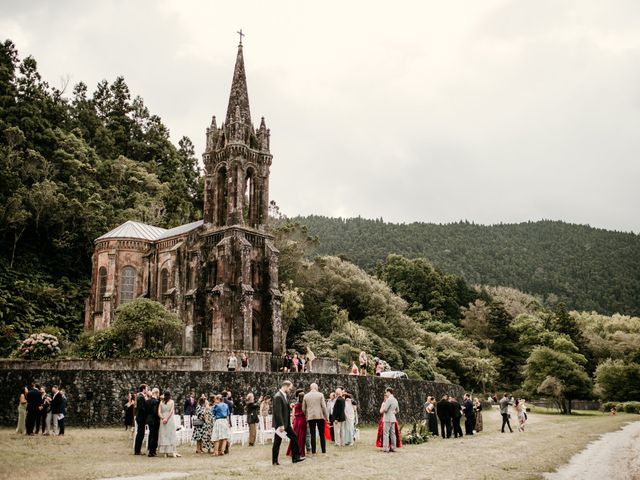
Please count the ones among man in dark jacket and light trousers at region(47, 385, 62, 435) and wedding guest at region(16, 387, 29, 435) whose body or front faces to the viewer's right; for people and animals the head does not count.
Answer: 1

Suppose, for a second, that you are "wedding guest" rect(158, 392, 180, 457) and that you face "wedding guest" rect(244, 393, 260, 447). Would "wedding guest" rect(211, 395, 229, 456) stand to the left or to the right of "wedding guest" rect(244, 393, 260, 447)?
right

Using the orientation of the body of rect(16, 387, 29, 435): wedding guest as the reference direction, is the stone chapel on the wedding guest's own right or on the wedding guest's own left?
on the wedding guest's own left

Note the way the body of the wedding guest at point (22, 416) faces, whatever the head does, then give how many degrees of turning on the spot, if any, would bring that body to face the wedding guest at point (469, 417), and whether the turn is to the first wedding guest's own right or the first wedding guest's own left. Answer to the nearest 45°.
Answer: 0° — they already face them

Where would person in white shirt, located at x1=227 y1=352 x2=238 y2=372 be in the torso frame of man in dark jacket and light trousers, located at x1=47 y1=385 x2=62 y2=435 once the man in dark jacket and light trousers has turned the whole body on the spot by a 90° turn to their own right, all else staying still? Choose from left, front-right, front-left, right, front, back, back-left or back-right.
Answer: right

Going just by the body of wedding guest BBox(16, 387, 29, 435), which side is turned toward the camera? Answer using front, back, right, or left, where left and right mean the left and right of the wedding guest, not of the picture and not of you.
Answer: right

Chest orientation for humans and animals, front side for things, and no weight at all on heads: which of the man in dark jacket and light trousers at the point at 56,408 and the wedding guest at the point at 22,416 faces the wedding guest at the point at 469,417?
the wedding guest at the point at 22,416

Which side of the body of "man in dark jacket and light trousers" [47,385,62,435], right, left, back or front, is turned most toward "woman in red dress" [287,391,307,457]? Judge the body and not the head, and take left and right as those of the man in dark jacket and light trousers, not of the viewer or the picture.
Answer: left

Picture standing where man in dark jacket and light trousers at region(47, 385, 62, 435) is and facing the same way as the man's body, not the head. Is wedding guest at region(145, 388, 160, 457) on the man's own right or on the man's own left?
on the man's own left
